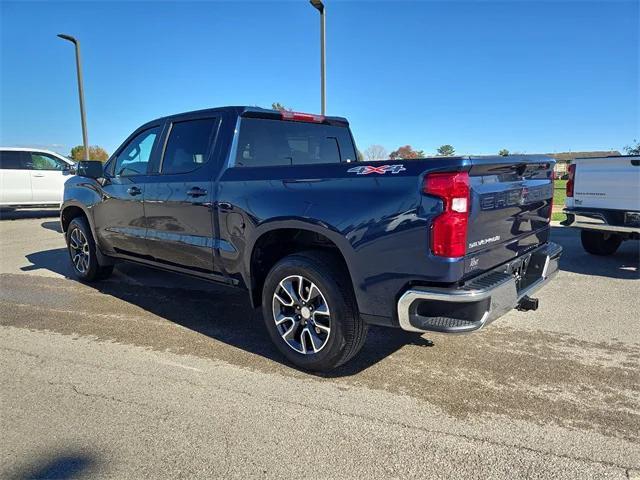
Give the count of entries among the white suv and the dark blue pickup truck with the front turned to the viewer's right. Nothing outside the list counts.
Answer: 1

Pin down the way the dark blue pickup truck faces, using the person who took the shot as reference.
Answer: facing away from the viewer and to the left of the viewer

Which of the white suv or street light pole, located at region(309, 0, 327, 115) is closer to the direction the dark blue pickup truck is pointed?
the white suv

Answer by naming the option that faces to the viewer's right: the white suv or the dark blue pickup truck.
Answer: the white suv

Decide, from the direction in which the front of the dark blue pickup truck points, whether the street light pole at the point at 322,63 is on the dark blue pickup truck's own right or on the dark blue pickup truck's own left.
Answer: on the dark blue pickup truck's own right

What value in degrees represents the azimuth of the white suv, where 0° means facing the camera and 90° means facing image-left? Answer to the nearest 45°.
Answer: approximately 270°

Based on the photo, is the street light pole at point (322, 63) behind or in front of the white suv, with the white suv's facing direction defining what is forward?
in front

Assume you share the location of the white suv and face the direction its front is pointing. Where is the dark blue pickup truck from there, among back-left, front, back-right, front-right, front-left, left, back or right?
right
